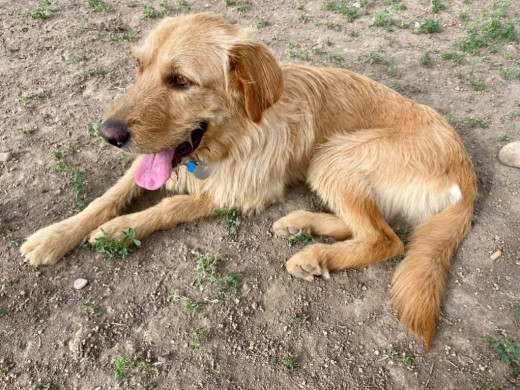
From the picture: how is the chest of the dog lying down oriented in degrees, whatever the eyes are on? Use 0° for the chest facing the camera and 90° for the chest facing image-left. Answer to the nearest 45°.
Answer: approximately 90°

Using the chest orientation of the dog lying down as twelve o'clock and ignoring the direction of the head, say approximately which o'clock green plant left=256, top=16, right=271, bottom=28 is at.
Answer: The green plant is roughly at 3 o'clock from the dog lying down.

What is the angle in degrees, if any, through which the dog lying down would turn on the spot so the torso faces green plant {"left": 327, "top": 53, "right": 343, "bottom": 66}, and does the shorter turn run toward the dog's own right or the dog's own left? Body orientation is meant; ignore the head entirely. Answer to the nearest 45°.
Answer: approximately 90° to the dog's own right

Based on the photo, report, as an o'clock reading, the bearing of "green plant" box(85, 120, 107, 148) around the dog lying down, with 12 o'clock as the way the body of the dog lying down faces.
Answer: The green plant is roughly at 1 o'clock from the dog lying down.

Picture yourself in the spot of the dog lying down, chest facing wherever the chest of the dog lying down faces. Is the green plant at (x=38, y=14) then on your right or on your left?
on your right

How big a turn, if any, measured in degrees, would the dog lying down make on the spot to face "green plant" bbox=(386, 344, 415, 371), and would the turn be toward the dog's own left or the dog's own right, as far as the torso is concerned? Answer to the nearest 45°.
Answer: approximately 135° to the dog's own left

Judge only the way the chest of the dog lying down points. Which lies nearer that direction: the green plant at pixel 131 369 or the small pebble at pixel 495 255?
the green plant

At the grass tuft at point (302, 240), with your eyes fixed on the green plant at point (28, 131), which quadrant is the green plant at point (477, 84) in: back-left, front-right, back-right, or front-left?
back-right

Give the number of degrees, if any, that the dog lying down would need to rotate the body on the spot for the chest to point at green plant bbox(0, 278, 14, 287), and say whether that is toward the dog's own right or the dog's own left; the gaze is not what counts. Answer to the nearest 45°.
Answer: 0° — it already faces it

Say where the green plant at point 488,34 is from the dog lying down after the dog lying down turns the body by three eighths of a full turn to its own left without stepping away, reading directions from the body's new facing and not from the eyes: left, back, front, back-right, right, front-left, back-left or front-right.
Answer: left

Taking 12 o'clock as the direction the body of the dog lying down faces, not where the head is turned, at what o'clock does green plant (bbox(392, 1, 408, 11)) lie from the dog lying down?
The green plant is roughly at 4 o'clock from the dog lying down.

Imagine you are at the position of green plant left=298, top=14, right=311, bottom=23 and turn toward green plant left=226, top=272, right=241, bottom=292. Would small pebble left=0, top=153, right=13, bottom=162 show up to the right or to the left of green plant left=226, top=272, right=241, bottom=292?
right

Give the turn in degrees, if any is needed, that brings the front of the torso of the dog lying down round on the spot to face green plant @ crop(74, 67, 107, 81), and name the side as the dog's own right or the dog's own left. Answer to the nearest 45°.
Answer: approximately 45° to the dog's own right
